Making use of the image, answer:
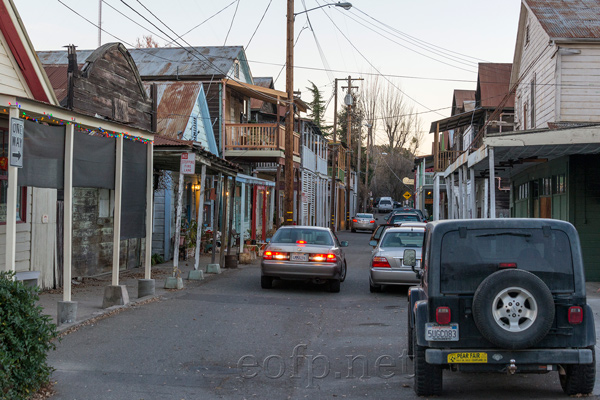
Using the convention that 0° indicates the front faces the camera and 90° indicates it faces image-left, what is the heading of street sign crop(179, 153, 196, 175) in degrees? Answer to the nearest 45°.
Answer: approximately 0°

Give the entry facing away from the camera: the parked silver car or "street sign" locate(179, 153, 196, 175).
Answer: the parked silver car

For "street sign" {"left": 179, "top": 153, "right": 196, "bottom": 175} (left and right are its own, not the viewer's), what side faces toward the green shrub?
front

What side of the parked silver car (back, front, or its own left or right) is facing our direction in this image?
back

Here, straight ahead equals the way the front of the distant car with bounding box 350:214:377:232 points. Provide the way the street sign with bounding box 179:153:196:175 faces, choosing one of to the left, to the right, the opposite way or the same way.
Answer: the opposite way

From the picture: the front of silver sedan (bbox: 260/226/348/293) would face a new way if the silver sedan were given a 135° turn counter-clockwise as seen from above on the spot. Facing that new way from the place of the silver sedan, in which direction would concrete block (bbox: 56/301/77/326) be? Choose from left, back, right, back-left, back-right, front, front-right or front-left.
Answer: front

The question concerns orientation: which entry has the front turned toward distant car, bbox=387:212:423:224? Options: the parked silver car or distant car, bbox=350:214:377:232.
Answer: the parked silver car

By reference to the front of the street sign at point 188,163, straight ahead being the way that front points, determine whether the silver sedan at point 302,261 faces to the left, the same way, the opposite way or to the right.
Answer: the opposite way

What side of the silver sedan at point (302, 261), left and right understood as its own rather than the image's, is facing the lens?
back

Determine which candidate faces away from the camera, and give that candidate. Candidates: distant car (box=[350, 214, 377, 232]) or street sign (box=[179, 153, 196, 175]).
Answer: the distant car

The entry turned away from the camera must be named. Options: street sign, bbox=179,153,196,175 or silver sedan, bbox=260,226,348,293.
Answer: the silver sedan

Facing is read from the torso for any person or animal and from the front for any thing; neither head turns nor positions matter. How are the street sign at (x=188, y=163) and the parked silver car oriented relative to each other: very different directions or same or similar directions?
very different directions

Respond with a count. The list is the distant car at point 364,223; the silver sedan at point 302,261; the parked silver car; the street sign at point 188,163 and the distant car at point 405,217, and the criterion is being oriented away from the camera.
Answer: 4
